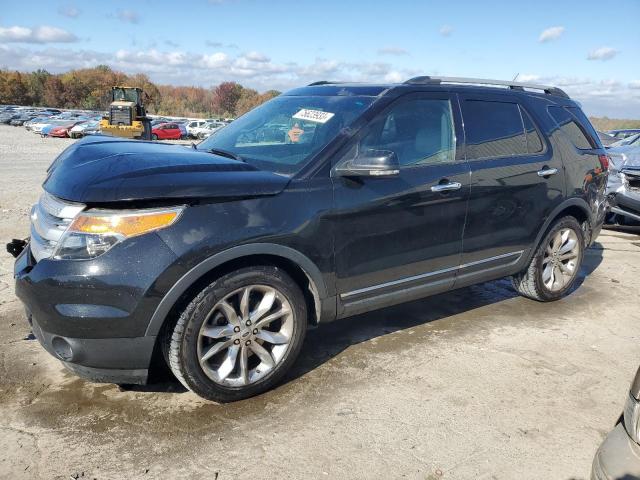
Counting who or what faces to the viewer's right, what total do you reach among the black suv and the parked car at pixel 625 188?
0

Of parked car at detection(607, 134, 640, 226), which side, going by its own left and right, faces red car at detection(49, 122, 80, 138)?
right

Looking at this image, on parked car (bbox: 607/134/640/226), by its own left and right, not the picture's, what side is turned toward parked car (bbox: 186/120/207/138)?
right

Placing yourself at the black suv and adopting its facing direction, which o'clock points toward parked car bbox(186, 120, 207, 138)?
The parked car is roughly at 4 o'clock from the black suv.

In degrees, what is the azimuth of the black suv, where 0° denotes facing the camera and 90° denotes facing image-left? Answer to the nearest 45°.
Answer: approximately 45°

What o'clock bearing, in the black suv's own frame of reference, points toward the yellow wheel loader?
The yellow wheel loader is roughly at 4 o'clock from the black suv.

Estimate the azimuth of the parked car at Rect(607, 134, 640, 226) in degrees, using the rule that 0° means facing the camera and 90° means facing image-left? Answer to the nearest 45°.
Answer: approximately 45°
